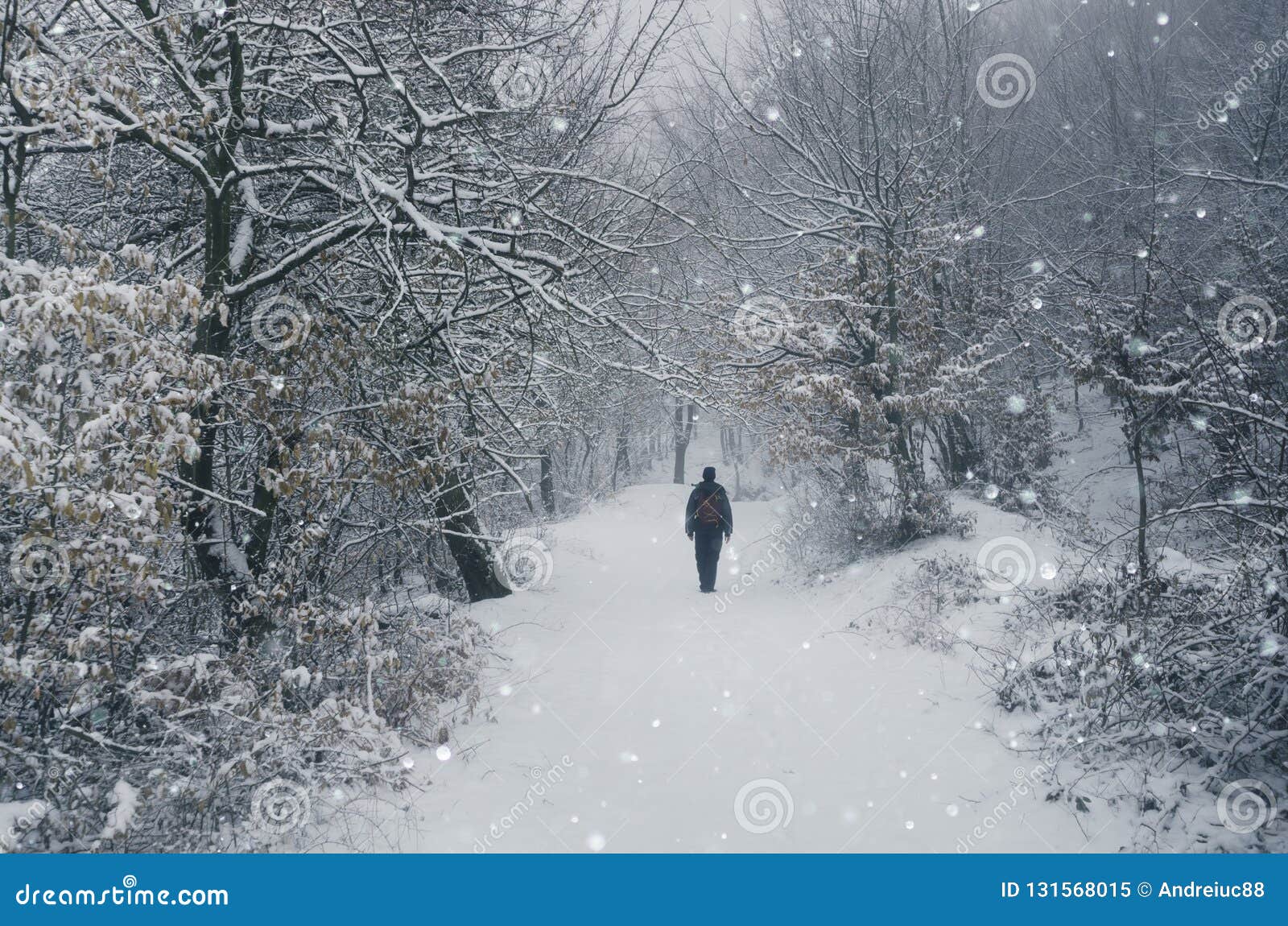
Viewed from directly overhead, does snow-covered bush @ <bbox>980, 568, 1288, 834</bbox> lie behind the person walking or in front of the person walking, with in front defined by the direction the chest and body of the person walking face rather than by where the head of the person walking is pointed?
behind

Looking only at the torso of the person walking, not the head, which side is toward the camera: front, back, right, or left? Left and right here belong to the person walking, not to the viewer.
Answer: back

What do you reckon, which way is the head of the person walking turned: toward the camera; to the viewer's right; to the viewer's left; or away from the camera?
away from the camera
